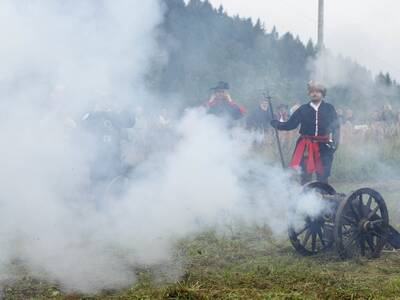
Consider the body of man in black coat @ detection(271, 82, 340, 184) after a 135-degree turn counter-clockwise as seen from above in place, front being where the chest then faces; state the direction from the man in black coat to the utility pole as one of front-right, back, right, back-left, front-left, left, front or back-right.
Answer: front-left

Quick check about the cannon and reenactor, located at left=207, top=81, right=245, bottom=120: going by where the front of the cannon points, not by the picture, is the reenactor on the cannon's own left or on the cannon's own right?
on the cannon's own right

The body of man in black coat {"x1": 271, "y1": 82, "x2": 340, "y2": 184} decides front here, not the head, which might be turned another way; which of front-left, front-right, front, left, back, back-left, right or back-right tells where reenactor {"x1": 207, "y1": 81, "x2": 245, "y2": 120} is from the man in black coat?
back-right

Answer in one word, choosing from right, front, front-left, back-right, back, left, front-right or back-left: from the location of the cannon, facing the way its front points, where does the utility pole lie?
back-right

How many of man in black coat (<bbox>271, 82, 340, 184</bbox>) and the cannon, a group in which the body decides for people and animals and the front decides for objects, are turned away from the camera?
0
